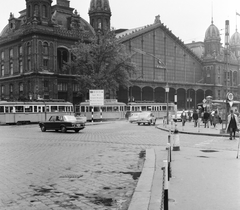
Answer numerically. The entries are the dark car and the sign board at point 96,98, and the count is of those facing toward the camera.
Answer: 1

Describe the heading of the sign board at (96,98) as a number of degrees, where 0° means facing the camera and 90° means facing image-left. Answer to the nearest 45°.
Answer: approximately 0°

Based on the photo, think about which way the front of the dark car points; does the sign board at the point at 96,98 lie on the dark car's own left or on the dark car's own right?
on the dark car's own right

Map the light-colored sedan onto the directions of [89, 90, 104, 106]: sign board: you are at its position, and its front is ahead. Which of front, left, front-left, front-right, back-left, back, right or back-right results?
front-left

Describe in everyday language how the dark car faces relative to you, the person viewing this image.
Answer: facing away from the viewer and to the left of the viewer

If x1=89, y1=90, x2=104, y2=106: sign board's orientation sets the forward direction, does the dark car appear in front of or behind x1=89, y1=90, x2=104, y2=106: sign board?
in front

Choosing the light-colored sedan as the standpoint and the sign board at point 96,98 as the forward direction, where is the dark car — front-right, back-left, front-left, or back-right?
back-left
